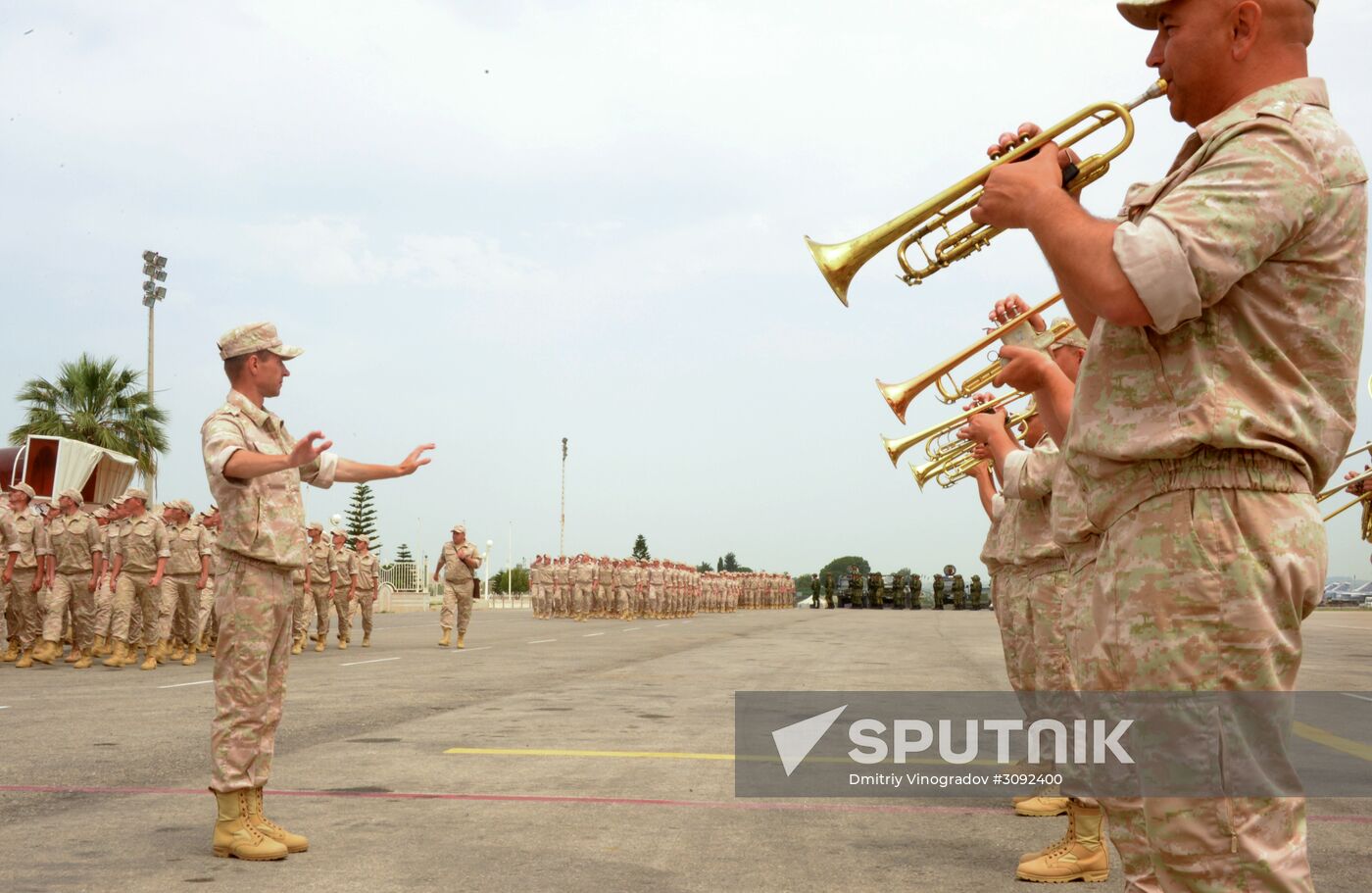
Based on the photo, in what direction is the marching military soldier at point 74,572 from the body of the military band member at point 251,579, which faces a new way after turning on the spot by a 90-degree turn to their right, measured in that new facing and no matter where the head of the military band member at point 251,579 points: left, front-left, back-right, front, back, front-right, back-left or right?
back

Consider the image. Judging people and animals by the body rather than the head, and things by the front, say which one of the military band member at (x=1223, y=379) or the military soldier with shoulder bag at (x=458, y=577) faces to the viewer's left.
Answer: the military band member at (x=1223, y=379)

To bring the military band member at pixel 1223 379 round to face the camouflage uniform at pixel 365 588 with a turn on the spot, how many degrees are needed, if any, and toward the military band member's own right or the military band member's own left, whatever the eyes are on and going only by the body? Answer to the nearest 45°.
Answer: approximately 45° to the military band member's own right

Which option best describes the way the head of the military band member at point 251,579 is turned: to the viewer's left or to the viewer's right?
to the viewer's right

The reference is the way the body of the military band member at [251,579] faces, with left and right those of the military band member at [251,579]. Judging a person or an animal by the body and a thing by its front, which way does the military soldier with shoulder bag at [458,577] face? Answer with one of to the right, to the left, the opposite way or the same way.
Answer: to the right

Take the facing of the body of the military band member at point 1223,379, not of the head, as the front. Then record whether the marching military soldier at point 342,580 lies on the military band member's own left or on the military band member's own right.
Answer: on the military band member's own right

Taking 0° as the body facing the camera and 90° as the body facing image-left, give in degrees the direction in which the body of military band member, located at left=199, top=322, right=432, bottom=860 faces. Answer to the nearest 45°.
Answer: approximately 270°

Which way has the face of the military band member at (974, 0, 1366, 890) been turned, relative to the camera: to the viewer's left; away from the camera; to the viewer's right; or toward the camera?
to the viewer's left

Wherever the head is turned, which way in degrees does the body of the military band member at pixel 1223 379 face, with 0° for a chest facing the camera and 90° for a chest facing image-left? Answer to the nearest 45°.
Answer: approximately 90°

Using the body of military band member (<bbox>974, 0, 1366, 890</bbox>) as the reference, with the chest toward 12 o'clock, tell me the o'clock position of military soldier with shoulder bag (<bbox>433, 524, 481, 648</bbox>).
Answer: military soldier with shoulder bag (<bbox>433, 524, 481, 648</bbox>) is roughly at 2 o'clock from military band member (<bbox>974, 0, 1366, 890</bbox>).

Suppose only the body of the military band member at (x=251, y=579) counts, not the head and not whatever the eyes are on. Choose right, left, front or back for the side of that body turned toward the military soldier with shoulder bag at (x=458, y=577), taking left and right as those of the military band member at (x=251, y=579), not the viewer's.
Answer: left

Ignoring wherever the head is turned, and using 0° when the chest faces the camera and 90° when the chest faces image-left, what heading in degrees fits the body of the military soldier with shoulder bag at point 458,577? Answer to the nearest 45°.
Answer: approximately 0°
